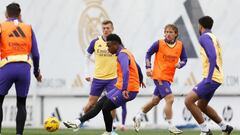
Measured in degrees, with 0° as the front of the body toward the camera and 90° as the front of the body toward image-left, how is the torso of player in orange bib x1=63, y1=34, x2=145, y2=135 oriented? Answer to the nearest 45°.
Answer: approximately 90°
